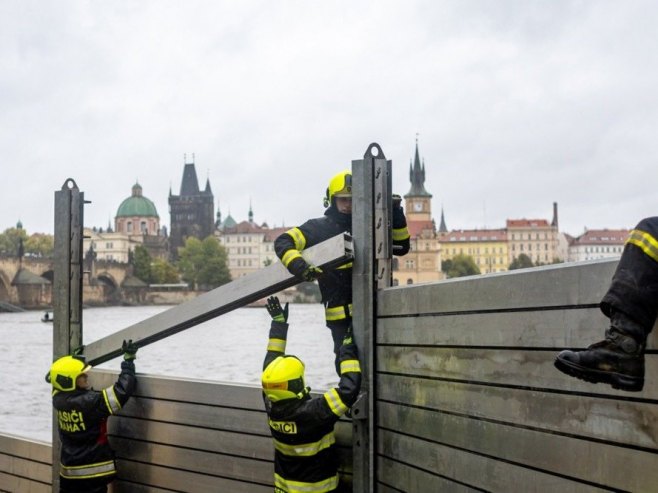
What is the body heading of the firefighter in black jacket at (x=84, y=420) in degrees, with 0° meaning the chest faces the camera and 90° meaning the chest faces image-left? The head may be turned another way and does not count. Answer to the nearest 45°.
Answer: approximately 225°

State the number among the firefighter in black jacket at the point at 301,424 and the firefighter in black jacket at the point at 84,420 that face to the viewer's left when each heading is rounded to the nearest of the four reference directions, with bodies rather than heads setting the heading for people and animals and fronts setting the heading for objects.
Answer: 0

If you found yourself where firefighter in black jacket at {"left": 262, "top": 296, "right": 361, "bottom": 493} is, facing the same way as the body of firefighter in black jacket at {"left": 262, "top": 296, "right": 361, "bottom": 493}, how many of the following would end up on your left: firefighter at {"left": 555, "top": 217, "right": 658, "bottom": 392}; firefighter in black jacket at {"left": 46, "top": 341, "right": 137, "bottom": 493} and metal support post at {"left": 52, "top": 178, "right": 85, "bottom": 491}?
2

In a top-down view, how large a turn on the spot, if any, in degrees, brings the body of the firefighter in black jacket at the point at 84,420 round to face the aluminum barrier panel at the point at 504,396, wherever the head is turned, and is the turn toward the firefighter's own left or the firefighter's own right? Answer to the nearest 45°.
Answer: approximately 90° to the firefighter's own right

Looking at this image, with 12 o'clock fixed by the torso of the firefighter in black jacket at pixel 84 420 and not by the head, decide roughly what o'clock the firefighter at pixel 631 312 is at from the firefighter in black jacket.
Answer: The firefighter is roughly at 4 o'clock from the firefighter in black jacket.

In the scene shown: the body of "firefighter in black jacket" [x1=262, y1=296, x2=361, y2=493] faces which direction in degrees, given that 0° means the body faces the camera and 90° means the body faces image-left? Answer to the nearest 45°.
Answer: approximately 225°

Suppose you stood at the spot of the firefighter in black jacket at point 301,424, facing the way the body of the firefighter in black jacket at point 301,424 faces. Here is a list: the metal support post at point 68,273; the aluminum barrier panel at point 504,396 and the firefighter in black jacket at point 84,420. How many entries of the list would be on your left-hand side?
2
